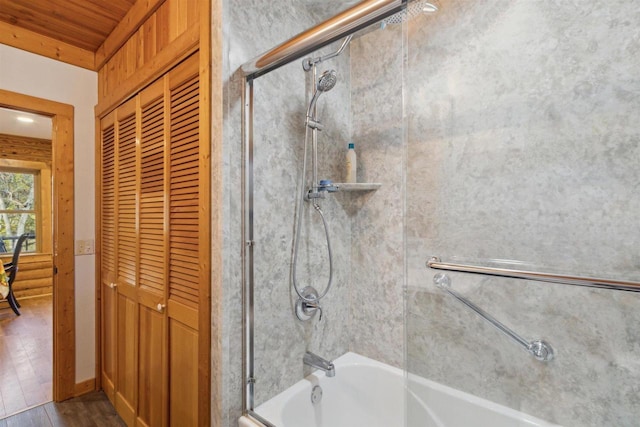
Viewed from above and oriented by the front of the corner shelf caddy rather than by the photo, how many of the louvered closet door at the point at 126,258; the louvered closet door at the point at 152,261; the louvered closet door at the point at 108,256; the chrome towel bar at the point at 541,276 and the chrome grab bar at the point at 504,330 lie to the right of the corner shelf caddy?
3

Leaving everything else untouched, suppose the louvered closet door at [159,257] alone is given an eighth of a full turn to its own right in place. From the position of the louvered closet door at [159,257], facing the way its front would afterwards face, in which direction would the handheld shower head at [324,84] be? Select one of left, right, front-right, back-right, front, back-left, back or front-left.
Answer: back-left

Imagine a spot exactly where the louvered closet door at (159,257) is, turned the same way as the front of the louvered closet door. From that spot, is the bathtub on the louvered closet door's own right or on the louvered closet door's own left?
on the louvered closet door's own left

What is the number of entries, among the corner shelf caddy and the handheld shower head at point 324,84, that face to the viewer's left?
0

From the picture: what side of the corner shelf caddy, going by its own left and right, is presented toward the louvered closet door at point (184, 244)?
right

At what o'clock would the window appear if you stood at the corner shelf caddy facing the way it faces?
The window is roughly at 4 o'clock from the corner shelf caddy.

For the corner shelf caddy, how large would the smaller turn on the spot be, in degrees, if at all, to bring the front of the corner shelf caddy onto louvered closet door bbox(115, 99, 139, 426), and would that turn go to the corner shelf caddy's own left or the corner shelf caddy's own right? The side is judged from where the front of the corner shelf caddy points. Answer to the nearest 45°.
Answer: approximately 90° to the corner shelf caddy's own right

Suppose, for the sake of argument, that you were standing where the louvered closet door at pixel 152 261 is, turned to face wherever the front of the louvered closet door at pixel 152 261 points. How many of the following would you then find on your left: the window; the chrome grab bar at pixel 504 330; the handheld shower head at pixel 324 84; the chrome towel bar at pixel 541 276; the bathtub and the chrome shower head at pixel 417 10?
5

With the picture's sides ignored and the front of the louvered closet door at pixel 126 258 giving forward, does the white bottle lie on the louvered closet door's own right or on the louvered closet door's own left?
on the louvered closet door's own left

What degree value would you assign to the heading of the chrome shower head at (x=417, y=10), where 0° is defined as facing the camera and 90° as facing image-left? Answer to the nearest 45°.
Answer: approximately 315°
